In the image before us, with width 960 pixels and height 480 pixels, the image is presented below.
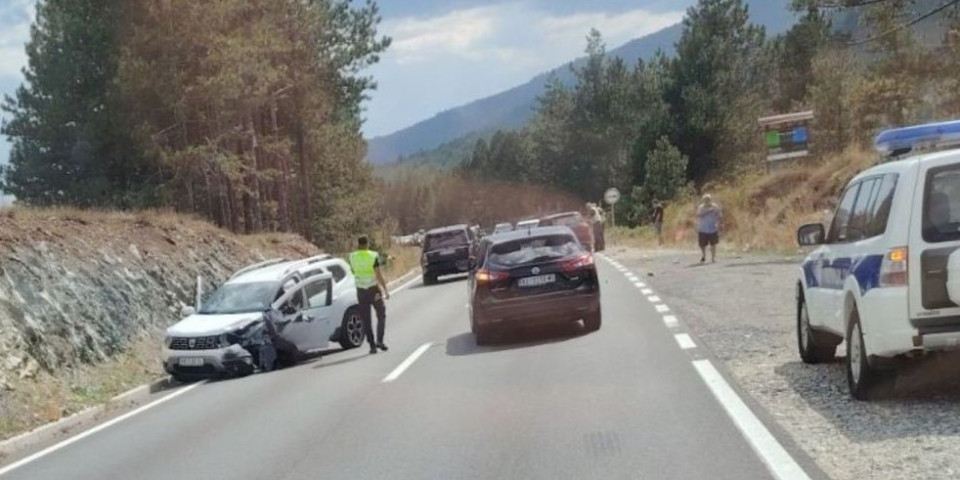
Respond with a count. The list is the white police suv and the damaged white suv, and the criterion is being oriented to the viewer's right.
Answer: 0

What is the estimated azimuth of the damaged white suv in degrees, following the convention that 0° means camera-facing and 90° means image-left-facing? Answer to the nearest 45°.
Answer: approximately 45°

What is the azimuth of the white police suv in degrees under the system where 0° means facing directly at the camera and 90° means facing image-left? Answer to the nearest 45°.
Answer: approximately 135°

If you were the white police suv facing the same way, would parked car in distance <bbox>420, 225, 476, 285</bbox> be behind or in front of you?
in front

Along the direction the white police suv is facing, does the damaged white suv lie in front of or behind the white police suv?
in front

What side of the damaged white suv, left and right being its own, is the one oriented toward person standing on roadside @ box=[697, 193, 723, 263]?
back

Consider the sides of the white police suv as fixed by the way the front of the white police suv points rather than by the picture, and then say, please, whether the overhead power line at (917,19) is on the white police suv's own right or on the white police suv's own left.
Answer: on the white police suv's own right
